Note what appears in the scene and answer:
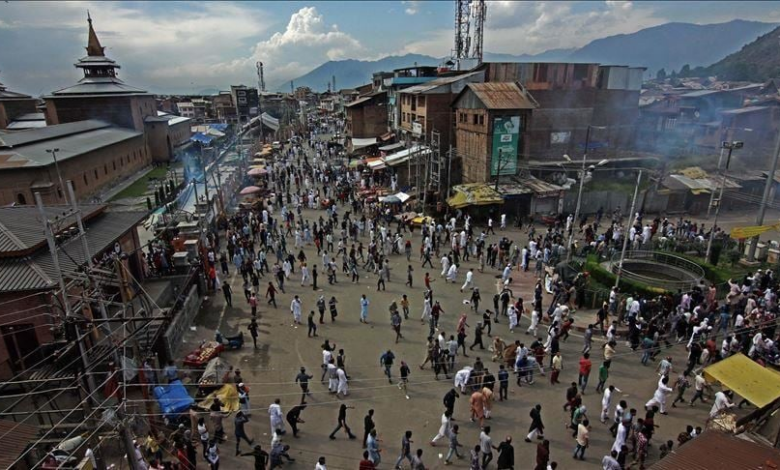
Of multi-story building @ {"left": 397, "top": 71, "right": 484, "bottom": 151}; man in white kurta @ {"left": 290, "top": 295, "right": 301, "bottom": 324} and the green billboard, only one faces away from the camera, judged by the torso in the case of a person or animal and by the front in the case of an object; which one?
the man in white kurta

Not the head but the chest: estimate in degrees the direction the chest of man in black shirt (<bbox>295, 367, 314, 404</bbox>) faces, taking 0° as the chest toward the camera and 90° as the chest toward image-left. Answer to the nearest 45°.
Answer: approximately 180°

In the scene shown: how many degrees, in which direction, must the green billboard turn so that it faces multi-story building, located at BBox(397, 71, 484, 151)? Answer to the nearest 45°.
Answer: approximately 135° to its right

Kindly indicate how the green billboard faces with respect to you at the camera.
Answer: facing the viewer

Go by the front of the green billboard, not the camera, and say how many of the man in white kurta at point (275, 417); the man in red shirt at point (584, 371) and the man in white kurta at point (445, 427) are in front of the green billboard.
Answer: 3

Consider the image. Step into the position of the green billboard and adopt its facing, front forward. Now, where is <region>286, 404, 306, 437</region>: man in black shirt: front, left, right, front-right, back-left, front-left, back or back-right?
front

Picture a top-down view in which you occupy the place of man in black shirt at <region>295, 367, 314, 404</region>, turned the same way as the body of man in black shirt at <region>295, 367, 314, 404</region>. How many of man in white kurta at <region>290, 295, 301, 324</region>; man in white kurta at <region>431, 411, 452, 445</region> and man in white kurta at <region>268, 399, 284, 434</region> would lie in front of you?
1

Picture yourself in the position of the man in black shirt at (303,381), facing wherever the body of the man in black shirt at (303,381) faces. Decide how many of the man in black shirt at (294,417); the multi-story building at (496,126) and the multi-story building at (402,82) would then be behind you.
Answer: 1

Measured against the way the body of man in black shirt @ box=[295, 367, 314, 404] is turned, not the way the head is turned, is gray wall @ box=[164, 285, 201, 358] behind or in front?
in front

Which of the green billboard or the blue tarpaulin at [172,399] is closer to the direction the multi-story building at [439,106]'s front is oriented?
the blue tarpaulin

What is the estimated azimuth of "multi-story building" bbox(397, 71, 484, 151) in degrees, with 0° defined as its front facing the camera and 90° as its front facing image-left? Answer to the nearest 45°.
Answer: approximately 45°

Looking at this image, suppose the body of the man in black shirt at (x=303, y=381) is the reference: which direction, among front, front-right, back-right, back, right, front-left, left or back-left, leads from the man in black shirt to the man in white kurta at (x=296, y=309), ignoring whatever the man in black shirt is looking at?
front

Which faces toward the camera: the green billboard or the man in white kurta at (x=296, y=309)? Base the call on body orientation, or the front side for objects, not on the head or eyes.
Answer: the green billboard
